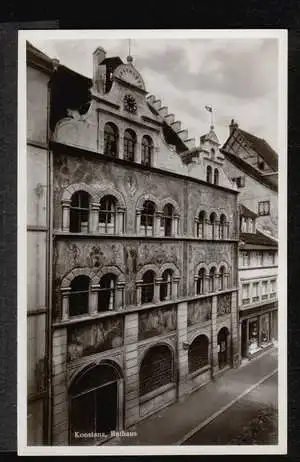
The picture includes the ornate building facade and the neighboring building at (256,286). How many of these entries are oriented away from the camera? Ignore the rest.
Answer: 0

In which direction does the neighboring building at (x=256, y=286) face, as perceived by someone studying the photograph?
facing the viewer and to the right of the viewer

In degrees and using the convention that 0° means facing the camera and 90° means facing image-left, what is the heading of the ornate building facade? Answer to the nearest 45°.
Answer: approximately 315°

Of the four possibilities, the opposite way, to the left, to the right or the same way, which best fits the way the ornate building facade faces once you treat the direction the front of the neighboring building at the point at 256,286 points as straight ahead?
the same way
